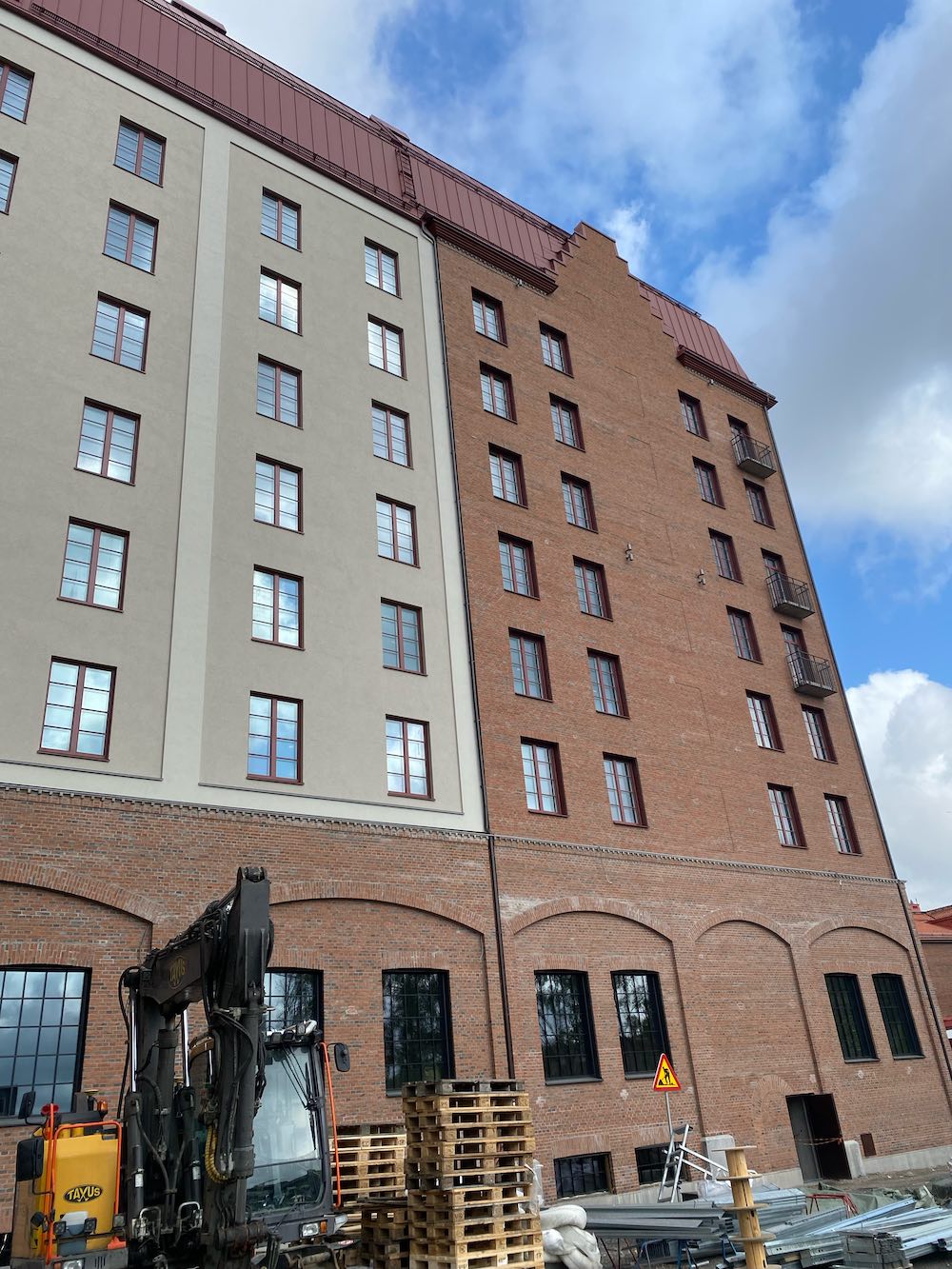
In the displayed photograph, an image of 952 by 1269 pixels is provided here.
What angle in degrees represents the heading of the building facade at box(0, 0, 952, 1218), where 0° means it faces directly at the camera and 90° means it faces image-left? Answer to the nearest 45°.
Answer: approximately 315°
